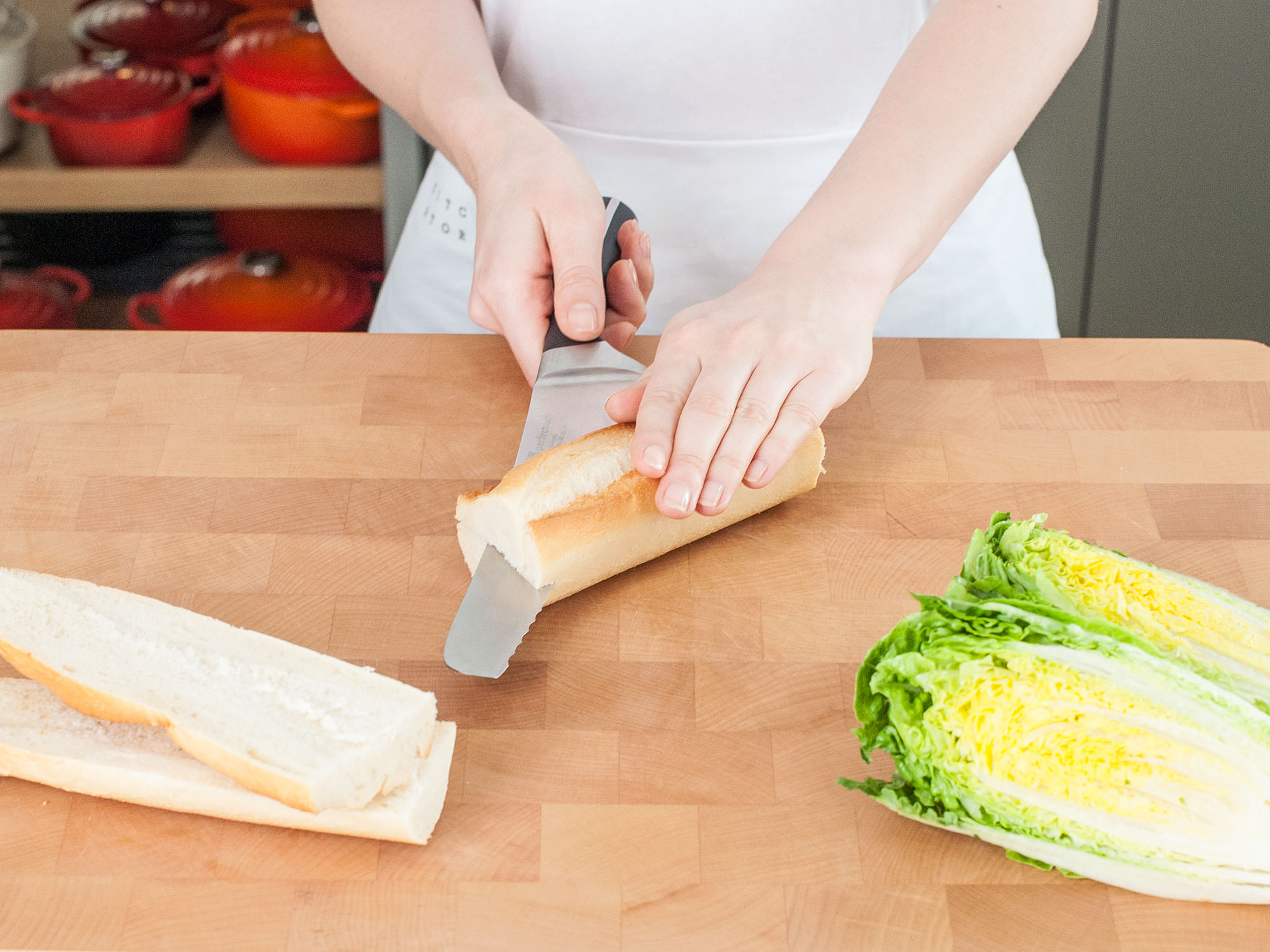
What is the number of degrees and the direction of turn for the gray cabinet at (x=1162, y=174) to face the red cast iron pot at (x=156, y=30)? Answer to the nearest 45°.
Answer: approximately 90° to its right

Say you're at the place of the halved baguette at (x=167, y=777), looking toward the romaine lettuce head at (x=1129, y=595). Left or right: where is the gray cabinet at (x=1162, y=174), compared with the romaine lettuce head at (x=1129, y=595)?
left

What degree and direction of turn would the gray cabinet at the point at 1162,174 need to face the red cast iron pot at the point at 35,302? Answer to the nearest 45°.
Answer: approximately 45° to its right

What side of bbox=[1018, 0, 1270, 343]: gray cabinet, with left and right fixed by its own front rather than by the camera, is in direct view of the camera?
front

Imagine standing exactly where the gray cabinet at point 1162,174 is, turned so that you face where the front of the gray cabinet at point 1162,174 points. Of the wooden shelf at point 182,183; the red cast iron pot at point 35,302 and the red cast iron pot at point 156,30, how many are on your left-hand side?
0

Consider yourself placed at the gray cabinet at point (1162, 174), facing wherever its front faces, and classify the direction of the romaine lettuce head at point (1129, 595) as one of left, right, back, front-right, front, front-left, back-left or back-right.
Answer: front

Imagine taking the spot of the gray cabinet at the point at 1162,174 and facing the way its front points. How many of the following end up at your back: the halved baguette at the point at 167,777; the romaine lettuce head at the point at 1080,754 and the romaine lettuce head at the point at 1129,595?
0

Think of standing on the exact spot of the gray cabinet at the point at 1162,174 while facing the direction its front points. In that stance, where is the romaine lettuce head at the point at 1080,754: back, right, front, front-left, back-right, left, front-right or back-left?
front

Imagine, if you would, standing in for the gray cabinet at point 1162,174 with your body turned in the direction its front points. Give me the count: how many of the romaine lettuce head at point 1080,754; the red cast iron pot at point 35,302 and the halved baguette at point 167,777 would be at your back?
0

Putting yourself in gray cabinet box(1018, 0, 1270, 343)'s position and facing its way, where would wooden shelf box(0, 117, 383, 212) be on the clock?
The wooden shelf is roughly at 2 o'clock from the gray cabinet.

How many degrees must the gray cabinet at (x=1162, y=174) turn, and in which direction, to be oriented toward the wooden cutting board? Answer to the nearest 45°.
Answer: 0° — it already faces it

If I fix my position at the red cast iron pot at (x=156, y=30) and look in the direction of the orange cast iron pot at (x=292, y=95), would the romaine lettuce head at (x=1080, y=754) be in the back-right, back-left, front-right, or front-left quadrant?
front-right

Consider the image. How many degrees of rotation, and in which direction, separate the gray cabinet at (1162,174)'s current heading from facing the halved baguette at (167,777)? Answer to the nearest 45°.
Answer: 0° — it already faces it

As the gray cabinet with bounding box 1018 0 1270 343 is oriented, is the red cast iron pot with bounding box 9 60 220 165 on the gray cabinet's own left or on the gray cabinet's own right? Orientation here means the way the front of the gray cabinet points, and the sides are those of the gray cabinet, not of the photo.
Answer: on the gray cabinet's own right

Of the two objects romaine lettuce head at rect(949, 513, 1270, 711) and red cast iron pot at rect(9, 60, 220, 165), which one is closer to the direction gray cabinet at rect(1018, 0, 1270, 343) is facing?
the romaine lettuce head
